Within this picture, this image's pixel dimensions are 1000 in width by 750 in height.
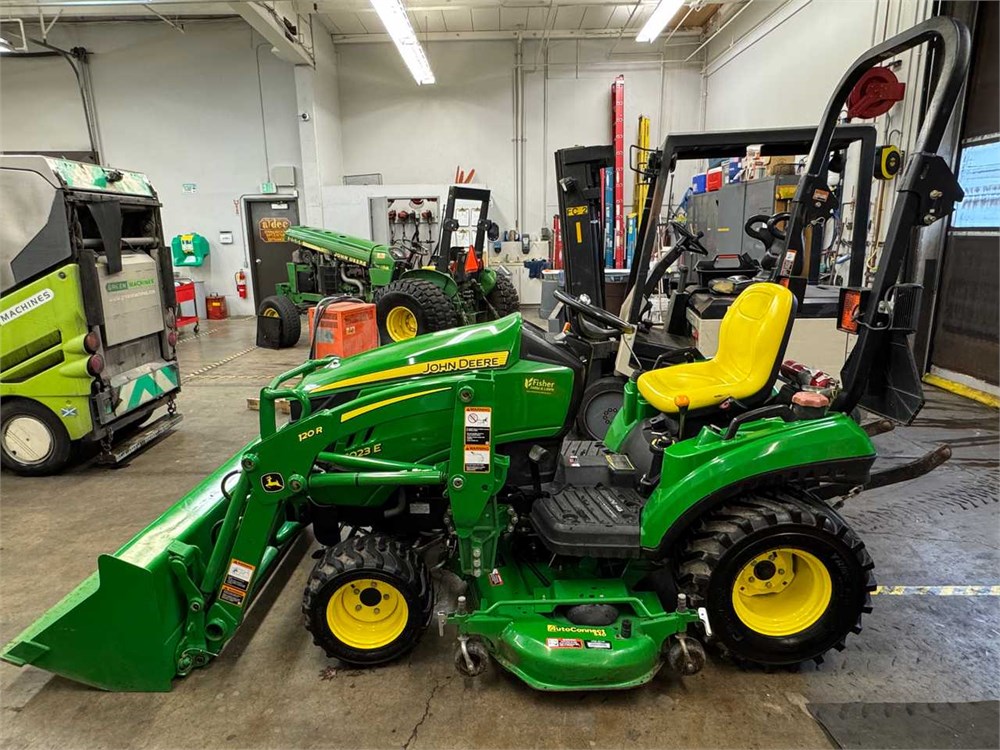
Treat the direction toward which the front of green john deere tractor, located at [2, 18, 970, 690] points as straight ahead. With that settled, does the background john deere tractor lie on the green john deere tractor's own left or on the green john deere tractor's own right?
on the green john deere tractor's own right

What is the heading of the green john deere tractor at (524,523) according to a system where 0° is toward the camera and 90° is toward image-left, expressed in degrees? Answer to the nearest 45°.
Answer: approximately 90°

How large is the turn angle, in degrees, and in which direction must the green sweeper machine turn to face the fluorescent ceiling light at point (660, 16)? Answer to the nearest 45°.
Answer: approximately 135° to its right

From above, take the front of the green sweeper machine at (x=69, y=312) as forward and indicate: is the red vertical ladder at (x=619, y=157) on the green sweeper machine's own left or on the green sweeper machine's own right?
on the green sweeper machine's own right

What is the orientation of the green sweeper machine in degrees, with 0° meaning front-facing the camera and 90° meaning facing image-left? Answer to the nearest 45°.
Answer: approximately 135°

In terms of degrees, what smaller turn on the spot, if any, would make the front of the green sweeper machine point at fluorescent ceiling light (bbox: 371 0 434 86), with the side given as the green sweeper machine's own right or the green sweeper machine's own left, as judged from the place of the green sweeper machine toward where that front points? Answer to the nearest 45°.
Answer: approximately 90° to the green sweeper machine's own right

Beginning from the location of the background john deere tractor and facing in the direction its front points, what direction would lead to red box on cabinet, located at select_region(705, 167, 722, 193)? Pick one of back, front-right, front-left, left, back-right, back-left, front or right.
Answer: back-right

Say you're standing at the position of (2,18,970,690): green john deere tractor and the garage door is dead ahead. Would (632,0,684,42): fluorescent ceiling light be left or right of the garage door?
left

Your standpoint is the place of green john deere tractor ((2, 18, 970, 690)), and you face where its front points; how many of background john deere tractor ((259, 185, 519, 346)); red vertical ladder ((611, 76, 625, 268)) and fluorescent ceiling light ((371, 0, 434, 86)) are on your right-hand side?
3

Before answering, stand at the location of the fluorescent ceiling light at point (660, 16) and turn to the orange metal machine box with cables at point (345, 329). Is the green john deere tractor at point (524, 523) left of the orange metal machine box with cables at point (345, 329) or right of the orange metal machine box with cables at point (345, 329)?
left

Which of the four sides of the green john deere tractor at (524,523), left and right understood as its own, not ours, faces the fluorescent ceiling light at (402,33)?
right

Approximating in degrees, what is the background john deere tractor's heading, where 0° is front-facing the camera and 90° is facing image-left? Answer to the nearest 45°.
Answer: approximately 135°

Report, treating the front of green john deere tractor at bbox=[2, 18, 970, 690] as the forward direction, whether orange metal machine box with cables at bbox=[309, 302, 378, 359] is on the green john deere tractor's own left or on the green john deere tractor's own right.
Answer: on the green john deere tractor's own right
